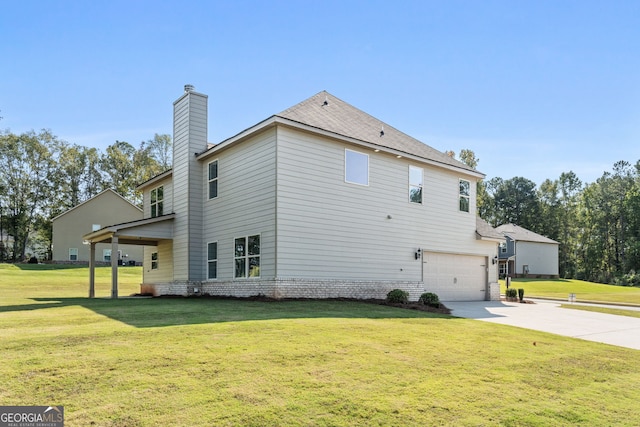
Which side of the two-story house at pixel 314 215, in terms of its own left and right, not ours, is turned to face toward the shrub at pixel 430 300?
right

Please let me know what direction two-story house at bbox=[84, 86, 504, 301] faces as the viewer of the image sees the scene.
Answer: facing away from the viewer and to the right of the viewer

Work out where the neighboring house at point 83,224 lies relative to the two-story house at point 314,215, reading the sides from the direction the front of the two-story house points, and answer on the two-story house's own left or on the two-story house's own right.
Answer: on the two-story house's own left
